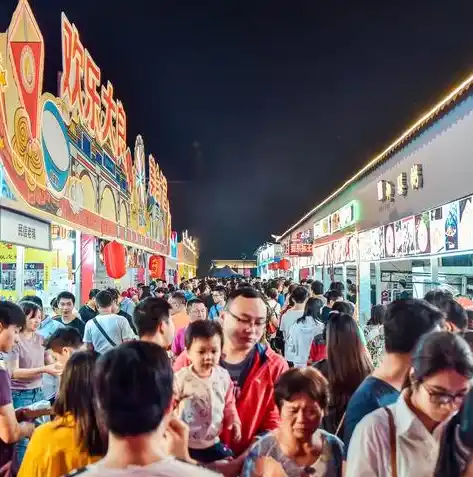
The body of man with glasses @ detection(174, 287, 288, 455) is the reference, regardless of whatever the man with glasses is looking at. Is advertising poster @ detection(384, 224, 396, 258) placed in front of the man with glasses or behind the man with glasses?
behind

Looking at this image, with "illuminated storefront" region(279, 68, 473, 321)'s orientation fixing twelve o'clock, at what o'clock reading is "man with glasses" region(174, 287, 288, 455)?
The man with glasses is roughly at 11 o'clock from the illuminated storefront.

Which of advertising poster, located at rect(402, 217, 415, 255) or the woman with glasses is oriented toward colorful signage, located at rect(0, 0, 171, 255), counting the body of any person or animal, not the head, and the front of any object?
the advertising poster

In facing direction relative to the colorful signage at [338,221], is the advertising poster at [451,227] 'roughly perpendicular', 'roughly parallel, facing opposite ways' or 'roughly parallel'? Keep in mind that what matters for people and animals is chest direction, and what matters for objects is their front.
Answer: roughly parallel

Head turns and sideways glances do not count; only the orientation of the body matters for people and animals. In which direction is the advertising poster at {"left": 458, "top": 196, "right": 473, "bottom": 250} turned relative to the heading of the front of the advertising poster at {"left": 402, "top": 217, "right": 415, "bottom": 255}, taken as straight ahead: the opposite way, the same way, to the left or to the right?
the same way

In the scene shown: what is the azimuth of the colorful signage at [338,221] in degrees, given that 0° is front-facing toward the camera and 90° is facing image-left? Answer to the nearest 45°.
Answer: approximately 45°

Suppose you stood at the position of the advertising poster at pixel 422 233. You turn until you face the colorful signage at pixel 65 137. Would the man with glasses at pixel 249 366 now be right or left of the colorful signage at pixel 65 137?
left

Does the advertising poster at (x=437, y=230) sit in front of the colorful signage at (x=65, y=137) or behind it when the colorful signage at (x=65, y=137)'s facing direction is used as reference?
in front

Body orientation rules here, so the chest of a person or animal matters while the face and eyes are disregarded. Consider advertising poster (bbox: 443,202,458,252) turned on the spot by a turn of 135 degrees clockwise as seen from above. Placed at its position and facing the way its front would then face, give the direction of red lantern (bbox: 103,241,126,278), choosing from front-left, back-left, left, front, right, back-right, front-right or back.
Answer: left

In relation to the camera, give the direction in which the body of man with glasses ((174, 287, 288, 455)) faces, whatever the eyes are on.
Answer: toward the camera

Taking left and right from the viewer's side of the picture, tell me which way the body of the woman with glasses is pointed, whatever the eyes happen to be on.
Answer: facing the viewer and to the right of the viewer

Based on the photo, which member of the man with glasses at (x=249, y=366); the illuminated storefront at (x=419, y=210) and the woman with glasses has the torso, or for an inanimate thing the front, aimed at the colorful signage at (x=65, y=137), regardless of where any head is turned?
the illuminated storefront

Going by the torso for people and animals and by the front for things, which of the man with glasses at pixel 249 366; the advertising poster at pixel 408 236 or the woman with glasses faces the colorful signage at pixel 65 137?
the advertising poster

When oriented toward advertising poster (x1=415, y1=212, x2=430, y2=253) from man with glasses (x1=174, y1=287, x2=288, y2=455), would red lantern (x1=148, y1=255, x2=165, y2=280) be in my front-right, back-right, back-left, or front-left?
front-left

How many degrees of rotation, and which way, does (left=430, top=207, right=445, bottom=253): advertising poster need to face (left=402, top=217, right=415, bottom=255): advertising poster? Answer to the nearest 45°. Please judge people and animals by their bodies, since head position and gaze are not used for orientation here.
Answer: approximately 135° to its right

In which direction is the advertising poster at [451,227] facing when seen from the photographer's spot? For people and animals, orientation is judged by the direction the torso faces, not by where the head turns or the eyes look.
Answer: facing the viewer and to the left of the viewer

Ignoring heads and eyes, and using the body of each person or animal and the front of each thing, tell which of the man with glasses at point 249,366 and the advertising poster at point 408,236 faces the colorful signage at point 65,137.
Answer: the advertising poster

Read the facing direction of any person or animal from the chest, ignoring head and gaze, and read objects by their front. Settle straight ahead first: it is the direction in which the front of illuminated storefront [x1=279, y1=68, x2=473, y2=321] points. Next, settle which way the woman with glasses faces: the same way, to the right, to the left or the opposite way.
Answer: to the left

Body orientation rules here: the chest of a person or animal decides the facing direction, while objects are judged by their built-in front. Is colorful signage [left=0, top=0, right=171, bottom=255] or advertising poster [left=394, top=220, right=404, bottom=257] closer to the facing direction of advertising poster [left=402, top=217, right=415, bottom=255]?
the colorful signage

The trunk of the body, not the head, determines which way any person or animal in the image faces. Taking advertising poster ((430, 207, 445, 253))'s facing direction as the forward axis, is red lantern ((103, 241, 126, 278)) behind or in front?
in front

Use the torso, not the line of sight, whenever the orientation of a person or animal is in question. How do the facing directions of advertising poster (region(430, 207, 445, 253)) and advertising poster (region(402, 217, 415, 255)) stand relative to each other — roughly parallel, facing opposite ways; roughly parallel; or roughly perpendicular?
roughly parallel

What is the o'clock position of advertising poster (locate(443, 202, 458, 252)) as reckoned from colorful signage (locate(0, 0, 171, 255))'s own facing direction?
The advertising poster is roughly at 11 o'clock from the colorful signage.
